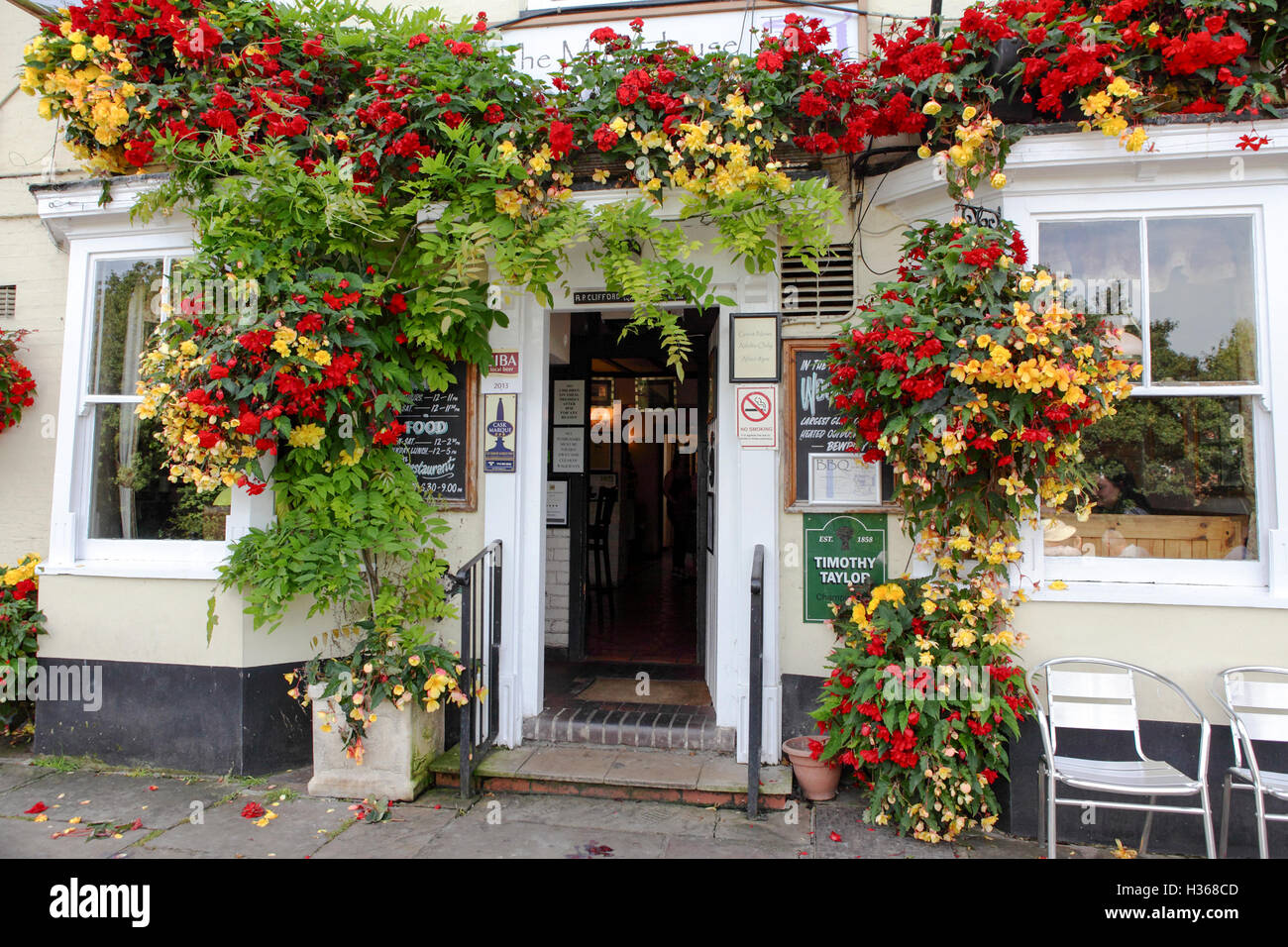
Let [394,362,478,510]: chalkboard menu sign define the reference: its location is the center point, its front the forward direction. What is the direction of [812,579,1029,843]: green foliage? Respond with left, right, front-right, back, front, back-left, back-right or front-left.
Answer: front-left

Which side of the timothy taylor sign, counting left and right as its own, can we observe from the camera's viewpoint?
front

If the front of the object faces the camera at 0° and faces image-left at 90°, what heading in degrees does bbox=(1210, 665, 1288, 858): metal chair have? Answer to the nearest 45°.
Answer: approximately 315°

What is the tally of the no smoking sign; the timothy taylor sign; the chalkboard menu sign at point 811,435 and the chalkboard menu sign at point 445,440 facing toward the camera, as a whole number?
4

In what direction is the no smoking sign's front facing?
toward the camera

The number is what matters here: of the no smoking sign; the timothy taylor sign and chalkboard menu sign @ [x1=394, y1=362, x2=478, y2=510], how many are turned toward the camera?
3

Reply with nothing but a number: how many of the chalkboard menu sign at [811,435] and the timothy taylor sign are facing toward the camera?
2
